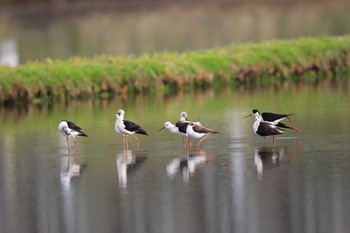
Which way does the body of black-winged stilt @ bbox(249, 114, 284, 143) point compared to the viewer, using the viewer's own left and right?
facing to the left of the viewer

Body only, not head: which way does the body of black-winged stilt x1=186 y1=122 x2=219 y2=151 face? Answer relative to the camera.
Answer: to the viewer's left

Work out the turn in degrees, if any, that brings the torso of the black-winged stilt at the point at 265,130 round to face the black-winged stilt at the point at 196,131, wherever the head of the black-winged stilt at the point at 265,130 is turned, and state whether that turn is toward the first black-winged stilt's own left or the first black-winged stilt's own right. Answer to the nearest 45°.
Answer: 0° — it already faces it

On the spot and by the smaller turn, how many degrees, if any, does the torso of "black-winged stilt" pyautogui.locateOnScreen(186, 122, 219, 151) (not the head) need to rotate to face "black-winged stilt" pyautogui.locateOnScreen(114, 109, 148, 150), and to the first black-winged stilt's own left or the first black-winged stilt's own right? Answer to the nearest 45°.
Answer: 0° — it already faces it

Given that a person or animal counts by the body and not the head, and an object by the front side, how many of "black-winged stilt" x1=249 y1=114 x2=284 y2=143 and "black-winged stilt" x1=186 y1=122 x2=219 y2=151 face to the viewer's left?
2

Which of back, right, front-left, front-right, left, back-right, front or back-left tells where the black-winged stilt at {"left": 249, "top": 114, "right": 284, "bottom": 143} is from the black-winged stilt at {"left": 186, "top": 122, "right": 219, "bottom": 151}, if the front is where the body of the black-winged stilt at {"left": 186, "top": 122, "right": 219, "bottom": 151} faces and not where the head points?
back
